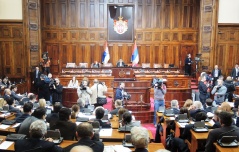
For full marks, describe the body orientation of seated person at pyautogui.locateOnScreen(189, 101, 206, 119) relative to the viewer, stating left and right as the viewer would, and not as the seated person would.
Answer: facing away from the viewer and to the left of the viewer

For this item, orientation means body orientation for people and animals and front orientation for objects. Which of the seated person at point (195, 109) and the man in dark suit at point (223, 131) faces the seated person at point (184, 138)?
the man in dark suit

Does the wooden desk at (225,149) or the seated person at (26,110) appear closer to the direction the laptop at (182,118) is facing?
the wooden desk

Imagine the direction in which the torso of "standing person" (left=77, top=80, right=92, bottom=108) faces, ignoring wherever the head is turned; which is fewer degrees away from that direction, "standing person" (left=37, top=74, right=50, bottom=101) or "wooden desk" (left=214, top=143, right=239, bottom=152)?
the wooden desk

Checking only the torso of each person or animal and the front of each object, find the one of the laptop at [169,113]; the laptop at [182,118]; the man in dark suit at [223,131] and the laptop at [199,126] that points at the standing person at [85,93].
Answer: the man in dark suit

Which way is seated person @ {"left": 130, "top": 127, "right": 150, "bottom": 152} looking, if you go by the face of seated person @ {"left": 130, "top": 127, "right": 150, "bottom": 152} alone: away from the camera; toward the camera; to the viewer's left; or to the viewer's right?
away from the camera

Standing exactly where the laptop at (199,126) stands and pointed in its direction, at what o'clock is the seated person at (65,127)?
The seated person is roughly at 2 o'clock from the laptop.

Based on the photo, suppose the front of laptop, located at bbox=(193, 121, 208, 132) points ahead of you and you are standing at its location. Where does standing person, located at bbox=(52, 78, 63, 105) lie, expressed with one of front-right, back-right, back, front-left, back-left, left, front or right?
back-right

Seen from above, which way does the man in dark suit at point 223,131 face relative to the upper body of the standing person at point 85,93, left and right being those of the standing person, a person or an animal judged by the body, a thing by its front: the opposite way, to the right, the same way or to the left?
the opposite way
